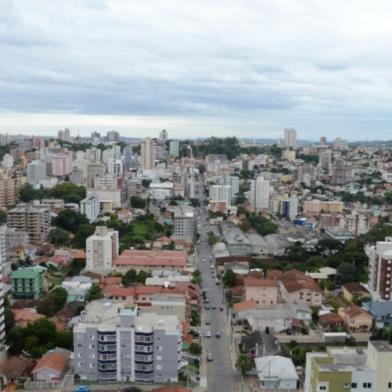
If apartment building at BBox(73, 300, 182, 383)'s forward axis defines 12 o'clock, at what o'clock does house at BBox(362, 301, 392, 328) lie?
The house is roughly at 8 o'clock from the apartment building.

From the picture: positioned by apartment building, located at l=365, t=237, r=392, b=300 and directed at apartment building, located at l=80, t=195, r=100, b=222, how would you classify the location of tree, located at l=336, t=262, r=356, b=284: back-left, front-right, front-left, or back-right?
front-right

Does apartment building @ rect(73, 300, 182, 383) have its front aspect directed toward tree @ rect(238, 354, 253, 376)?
no

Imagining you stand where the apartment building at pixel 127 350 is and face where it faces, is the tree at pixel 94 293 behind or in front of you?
behind

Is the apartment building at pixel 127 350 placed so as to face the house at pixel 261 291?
no

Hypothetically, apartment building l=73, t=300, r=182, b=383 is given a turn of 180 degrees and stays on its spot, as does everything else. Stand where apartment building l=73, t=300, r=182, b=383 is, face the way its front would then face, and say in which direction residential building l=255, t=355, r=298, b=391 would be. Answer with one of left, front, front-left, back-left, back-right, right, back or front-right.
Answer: right

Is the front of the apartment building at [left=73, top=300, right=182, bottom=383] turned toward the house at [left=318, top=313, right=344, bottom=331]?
no

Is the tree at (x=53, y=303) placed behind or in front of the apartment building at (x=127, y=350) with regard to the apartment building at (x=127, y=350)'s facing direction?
behind

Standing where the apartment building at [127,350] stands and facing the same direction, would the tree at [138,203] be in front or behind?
behind

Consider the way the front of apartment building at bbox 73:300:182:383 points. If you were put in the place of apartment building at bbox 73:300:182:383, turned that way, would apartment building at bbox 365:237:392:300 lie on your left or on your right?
on your left

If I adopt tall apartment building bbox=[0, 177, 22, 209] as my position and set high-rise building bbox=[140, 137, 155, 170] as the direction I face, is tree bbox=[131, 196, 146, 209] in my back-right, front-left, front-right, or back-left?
front-right

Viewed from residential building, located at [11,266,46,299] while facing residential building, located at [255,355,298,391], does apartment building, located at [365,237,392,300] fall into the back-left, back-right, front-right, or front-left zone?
front-left

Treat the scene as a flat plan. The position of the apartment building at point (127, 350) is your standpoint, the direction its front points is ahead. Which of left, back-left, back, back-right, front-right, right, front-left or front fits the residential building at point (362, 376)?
front-left

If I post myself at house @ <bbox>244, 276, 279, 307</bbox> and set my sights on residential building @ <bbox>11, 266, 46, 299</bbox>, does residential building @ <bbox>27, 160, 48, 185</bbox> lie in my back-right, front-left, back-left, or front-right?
front-right

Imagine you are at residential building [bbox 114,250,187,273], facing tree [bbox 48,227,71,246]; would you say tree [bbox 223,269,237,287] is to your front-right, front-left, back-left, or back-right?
back-right

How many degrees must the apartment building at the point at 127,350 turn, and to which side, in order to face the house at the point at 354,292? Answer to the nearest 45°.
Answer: approximately 135° to its left

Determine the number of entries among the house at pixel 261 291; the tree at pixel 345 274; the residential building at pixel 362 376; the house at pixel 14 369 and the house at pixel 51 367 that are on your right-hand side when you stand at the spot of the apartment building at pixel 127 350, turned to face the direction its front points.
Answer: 2

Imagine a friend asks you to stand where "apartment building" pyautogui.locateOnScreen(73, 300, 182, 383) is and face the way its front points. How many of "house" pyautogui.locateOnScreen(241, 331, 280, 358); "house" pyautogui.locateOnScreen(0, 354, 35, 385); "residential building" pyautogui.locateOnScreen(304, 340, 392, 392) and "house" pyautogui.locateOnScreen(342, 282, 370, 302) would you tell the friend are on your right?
1

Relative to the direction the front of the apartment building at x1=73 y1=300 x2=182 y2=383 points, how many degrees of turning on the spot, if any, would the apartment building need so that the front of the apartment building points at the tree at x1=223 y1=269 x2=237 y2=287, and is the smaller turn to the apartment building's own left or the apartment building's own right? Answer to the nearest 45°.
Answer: approximately 135° to the apartment building's own left

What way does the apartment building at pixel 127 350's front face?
toward the camera

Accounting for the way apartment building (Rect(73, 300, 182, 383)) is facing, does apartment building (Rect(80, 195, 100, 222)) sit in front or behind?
behind

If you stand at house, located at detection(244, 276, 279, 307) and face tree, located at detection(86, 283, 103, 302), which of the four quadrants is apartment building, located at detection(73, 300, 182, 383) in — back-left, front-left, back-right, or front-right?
front-left

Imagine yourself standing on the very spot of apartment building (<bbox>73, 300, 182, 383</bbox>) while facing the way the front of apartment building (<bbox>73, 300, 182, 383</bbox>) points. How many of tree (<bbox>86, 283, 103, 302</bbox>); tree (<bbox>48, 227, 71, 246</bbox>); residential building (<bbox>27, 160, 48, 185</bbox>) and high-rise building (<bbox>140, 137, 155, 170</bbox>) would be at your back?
4
